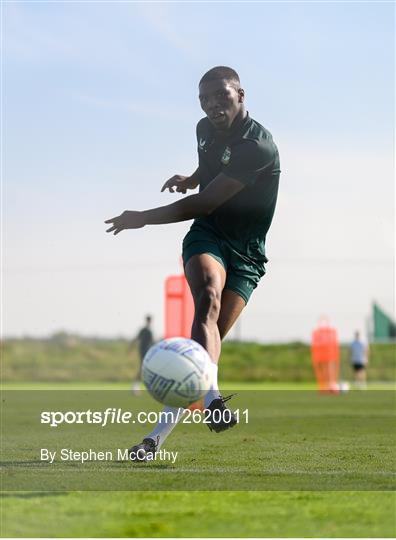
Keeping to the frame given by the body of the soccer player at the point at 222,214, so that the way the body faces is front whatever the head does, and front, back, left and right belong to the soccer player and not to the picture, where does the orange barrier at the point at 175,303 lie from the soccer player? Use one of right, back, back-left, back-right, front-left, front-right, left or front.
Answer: back-right

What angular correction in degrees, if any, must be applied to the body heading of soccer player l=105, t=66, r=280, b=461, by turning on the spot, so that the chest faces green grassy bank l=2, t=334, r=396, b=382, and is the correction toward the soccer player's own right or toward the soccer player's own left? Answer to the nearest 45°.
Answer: approximately 135° to the soccer player's own right

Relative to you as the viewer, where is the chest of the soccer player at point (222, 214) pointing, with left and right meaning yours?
facing the viewer and to the left of the viewer
